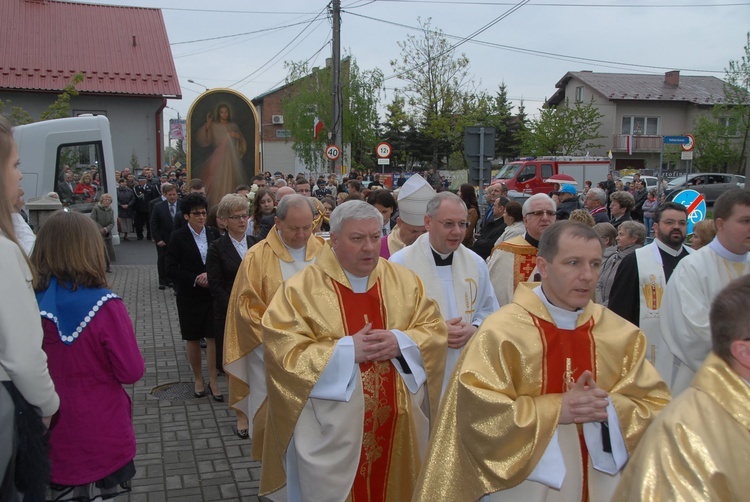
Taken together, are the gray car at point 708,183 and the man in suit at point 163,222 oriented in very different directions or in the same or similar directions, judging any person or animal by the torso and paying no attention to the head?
very different directions

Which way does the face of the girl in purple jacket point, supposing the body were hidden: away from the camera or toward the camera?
away from the camera

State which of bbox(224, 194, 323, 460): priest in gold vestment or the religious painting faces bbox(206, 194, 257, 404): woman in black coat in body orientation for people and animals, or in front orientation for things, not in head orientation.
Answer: the religious painting

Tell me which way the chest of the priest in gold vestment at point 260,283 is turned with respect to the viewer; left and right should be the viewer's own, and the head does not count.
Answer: facing the viewer and to the right of the viewer

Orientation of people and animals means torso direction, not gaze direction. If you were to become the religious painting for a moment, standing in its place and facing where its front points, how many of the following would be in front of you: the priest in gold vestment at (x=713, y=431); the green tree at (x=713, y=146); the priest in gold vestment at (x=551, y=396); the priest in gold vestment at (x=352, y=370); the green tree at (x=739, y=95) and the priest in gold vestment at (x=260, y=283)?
4

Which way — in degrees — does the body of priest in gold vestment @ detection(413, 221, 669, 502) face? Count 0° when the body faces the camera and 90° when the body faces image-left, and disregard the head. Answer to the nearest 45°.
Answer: approximately 315°

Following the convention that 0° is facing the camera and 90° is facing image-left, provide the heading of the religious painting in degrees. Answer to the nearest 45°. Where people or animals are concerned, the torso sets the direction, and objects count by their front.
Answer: approximately 0°

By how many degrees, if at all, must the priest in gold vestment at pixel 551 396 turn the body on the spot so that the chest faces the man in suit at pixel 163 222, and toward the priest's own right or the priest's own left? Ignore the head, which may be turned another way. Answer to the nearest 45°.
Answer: approximately 180°

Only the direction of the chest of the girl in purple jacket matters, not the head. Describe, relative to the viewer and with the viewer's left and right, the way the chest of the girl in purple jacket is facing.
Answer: facing away from the viewer and to the right of the viewer
